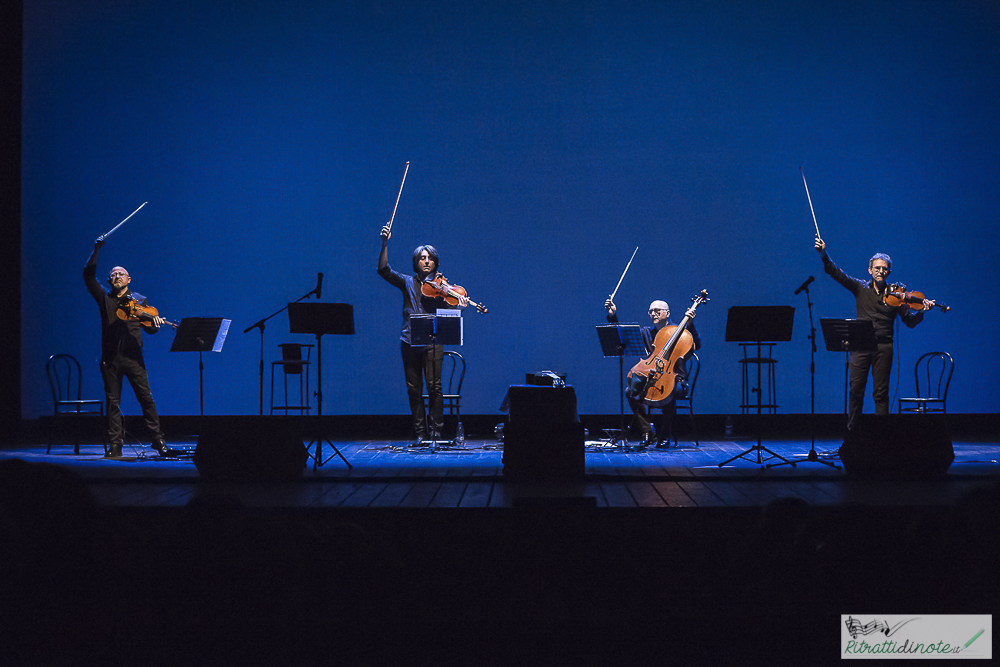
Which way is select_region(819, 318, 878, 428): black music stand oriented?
away from the camera

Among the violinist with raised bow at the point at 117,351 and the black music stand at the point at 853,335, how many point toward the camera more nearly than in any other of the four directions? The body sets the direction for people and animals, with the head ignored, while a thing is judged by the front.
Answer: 1

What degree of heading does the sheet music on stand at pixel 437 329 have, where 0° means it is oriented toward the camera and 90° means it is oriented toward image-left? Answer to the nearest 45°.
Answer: approximately 180°

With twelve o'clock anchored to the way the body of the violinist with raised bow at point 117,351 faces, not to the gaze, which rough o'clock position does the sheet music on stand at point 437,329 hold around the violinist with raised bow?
The sheet music on stand is roughly at 10 o'clock from the violinist with raised bow.

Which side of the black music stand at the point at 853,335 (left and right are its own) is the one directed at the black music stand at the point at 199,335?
left

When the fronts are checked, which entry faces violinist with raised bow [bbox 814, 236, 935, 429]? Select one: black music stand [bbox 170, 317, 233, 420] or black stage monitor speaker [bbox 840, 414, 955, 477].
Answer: the black stage monitor speaker

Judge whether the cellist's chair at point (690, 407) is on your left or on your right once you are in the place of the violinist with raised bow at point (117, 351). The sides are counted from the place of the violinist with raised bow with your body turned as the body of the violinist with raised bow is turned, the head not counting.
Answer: on your left

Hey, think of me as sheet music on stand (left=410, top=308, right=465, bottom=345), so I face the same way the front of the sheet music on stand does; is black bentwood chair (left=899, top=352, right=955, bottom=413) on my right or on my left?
on my right

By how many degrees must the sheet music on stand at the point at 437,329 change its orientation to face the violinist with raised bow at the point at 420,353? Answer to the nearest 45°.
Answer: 0° — it already faces them

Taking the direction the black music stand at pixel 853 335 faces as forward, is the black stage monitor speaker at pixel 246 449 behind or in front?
behind

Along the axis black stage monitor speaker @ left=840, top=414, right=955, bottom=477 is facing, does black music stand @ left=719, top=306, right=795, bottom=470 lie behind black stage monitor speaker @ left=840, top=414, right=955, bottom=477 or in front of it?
in front
